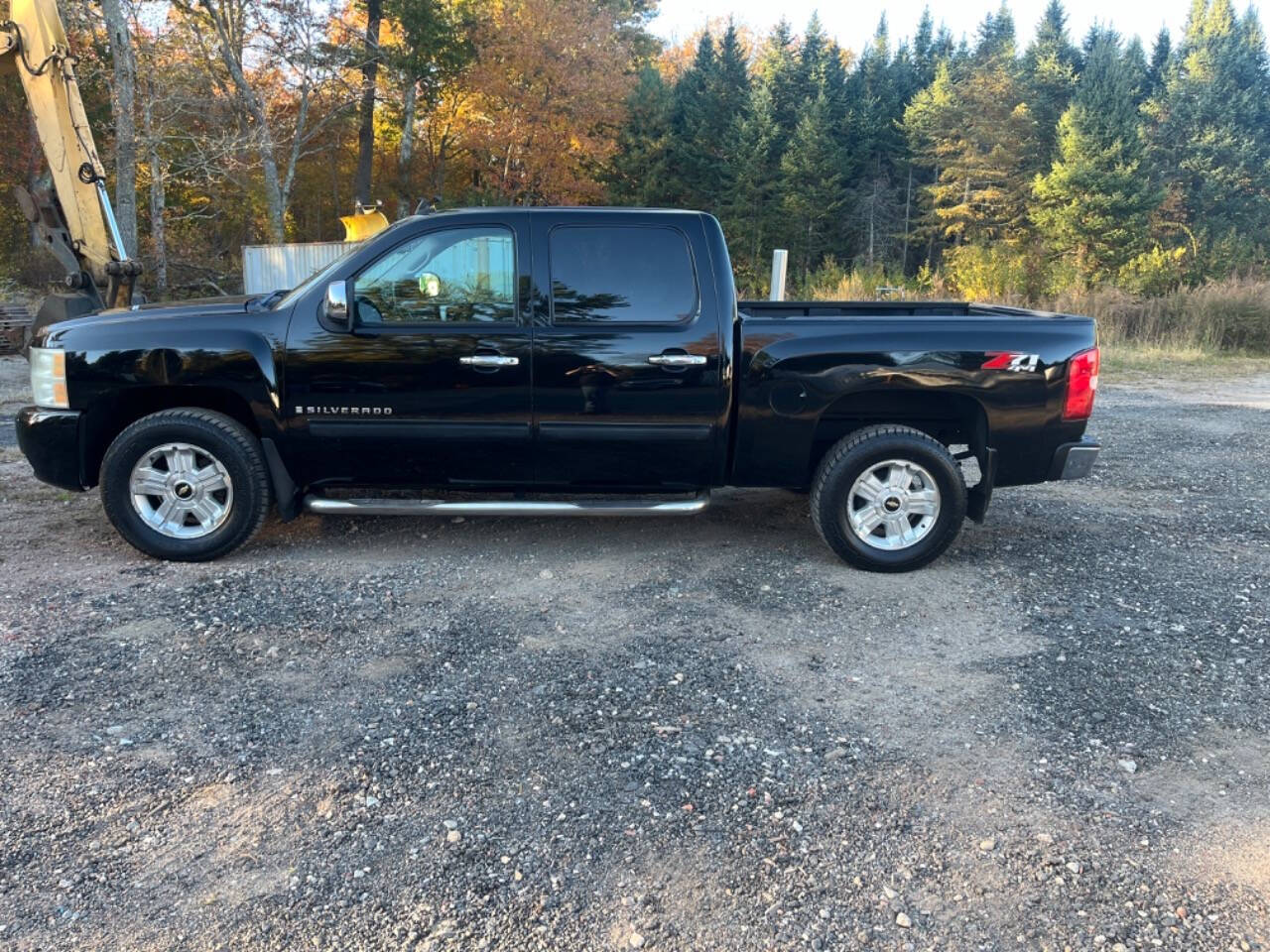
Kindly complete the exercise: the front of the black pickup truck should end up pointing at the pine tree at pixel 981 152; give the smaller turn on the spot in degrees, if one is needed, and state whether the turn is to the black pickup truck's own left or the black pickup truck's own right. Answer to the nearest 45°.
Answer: approximately 135° to the black pickup truck's own right

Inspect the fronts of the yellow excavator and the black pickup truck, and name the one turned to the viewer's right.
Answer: the yellow excavator

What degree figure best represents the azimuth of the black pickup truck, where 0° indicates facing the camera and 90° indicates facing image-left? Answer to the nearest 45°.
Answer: approximately 90°

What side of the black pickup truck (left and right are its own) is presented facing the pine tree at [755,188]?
right

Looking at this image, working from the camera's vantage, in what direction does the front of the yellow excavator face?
facing to the right of the viewer

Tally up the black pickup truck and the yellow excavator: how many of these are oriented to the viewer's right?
1
